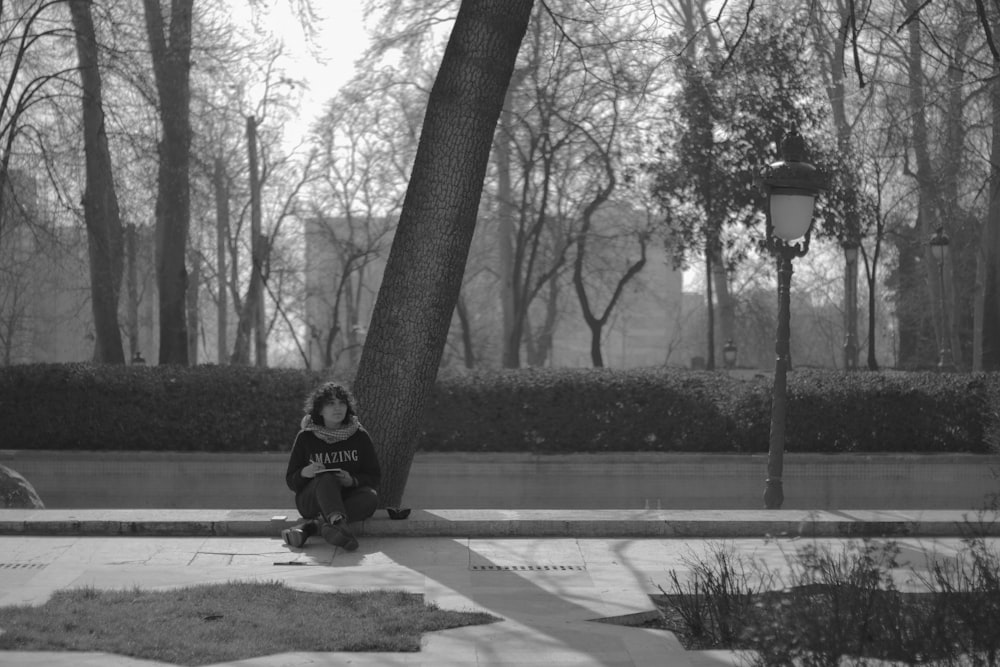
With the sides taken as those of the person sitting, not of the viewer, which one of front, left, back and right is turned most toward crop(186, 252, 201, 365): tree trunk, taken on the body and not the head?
back

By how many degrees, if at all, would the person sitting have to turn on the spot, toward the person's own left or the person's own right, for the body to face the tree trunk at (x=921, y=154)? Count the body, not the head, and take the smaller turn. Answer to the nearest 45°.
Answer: approximately 135° to the person's own left

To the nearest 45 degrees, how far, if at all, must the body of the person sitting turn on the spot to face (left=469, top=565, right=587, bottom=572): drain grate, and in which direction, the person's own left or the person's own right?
approximately 45° to the person's own left

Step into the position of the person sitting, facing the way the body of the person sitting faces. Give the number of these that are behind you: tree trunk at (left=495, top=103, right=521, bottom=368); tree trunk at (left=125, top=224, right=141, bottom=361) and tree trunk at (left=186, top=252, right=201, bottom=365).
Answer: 3

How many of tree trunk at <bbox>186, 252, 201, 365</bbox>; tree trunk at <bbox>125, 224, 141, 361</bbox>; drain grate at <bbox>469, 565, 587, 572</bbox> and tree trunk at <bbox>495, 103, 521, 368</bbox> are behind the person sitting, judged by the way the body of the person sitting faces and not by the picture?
3

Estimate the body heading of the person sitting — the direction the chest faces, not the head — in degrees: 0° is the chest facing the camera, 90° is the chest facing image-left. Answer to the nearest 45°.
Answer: approximately 0°

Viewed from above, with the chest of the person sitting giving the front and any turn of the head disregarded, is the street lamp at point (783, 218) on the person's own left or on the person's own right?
on the person's own left

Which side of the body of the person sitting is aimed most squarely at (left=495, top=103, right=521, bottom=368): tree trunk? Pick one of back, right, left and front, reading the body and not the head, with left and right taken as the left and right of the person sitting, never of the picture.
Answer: back

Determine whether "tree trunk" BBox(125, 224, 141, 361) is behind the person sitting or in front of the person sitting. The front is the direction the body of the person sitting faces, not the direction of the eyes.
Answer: behind
